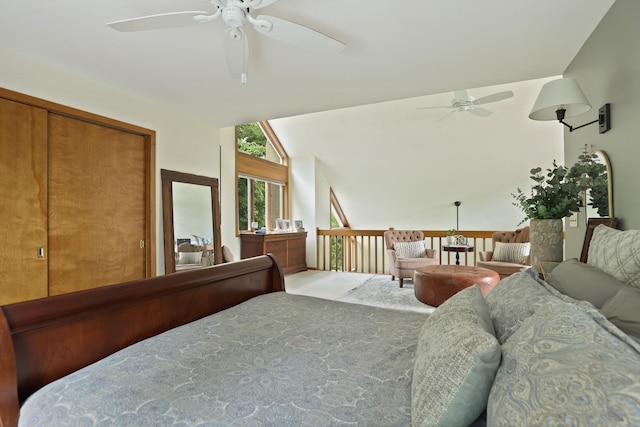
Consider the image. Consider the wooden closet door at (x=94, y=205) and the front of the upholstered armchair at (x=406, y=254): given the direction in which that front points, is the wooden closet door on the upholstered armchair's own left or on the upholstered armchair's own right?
on the upholstered armchair's own right

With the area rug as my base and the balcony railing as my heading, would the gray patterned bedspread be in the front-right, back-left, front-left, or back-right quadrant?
back-left

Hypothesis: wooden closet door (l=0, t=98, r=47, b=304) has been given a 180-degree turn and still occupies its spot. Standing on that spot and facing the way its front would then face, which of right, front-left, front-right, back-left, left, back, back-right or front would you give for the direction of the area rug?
back-right

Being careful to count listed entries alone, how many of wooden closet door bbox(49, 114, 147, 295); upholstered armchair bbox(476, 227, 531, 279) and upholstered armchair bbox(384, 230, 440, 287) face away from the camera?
0

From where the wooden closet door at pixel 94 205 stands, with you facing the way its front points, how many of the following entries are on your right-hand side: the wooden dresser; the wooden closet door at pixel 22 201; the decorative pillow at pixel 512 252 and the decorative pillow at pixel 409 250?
1

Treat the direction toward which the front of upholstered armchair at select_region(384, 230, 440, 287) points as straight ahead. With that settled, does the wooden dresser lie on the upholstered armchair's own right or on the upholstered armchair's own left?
on the upholstered armchair's own right

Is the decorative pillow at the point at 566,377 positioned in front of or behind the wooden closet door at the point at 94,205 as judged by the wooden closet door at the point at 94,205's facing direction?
in front

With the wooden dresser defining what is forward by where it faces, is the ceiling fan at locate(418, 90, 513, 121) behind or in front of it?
in front

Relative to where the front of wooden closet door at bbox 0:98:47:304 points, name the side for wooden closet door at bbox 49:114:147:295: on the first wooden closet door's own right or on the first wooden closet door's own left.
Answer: on the first wooden closet door's own left

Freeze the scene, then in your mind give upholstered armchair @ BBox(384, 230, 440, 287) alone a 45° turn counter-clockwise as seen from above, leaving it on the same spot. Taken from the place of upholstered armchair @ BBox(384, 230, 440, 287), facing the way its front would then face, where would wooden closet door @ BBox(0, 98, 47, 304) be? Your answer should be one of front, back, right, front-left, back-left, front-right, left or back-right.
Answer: back-right

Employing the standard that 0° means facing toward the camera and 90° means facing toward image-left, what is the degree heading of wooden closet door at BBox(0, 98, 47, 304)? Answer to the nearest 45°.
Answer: approximately 315°

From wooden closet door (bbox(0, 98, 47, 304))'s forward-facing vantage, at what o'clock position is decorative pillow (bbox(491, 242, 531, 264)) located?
The decorative pillow is roughly at 11 o'clock from the wooden closet door.

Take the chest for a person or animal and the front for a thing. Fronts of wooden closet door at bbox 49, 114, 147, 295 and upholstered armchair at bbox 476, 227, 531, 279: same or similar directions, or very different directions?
very different directions

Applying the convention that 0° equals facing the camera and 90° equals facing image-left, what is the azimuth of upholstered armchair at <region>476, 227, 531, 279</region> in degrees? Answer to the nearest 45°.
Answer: approximately 45°

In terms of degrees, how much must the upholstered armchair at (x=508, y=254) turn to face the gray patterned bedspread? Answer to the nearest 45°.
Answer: approximately 45° to its left

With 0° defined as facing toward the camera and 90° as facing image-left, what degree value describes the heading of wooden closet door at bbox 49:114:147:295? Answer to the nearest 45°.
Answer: approximately 315°

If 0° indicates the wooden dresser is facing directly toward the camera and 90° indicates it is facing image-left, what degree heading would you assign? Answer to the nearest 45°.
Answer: approximately 315°

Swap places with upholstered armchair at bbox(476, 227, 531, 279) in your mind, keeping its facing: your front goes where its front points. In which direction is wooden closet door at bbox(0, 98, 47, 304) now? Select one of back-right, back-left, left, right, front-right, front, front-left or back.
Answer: front

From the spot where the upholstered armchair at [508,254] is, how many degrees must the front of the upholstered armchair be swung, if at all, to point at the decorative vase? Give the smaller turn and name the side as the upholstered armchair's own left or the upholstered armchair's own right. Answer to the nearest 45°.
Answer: approximately 45° to the upholstered armchair's own left

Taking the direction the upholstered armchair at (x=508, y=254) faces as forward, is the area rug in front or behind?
in front
